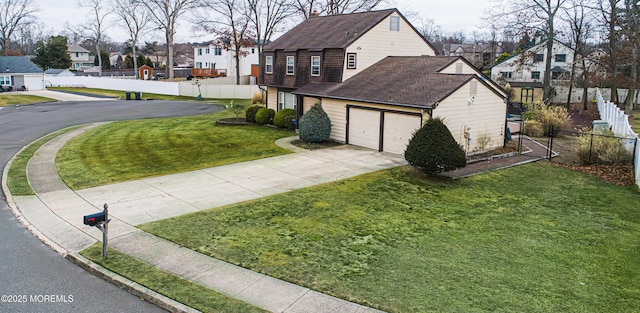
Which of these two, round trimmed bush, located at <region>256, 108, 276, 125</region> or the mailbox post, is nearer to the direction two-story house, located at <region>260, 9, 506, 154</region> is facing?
the mailbox post

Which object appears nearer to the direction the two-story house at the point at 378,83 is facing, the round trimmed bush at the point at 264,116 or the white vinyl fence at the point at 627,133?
the round trimmed bush

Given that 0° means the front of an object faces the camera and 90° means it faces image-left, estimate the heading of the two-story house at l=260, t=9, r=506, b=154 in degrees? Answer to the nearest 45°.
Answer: approximately 45°

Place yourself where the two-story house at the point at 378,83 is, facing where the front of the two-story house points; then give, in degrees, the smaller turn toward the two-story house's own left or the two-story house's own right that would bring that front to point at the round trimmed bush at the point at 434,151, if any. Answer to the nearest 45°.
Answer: approximately 45° to the two-story house's own left

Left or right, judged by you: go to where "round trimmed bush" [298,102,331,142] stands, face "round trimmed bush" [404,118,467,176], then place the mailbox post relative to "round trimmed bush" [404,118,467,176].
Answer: right

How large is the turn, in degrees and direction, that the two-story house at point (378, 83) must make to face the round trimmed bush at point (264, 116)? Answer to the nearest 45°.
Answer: approximately 90° to its right

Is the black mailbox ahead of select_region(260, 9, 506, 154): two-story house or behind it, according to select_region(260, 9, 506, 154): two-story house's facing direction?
ahead

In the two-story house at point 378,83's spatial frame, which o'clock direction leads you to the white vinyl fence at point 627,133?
The white vinyl fence is roughly at 8 o'clock from the two-story house.

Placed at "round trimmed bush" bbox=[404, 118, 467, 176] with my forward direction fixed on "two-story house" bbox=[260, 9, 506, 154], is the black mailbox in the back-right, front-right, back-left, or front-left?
back-left

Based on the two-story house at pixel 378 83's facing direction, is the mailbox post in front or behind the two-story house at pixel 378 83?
in front

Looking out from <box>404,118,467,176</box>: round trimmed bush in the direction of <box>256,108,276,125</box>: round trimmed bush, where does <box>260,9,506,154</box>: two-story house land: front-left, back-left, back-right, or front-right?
front-right
